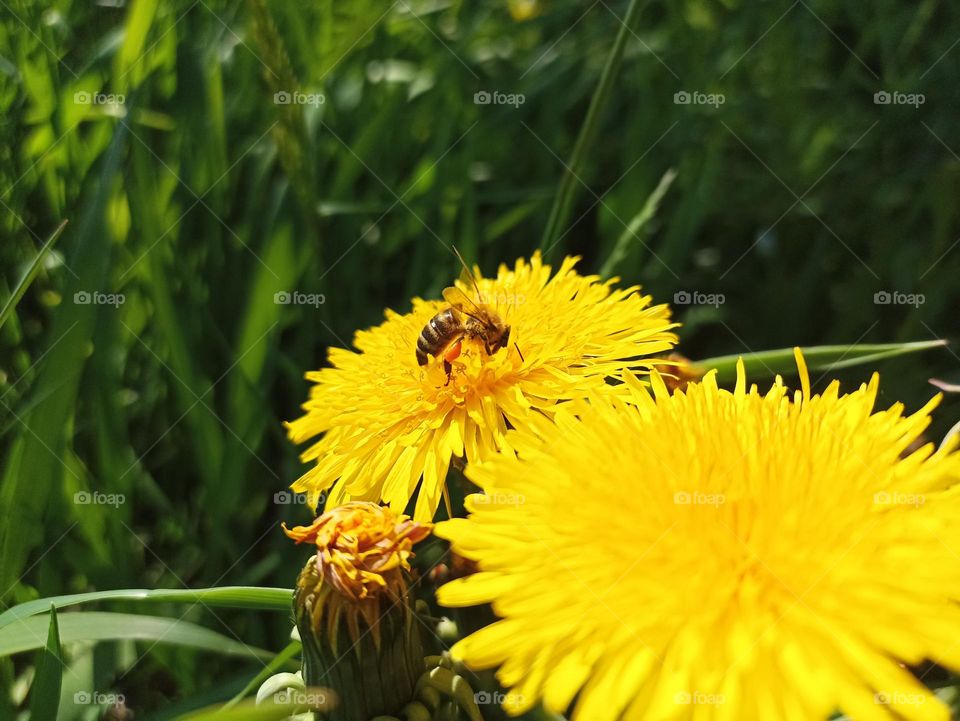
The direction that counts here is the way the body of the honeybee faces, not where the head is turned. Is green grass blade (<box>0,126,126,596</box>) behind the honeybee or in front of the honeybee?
behind

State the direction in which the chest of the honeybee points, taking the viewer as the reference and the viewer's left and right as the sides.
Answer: facing to the right of the viewer
